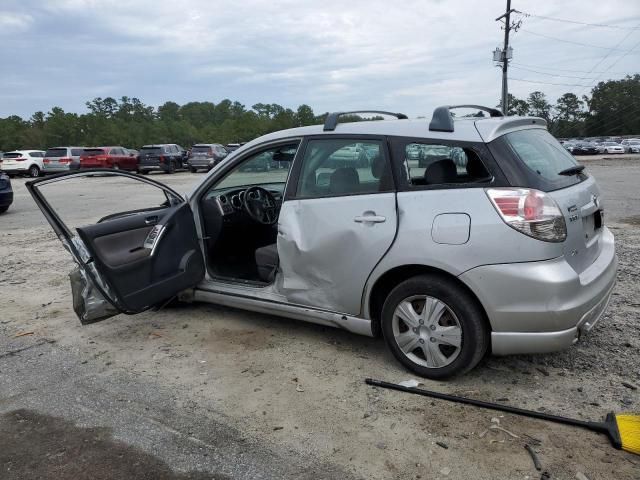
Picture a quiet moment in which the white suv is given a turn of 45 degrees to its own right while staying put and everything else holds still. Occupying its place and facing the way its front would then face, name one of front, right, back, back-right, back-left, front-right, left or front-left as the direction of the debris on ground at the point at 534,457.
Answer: right

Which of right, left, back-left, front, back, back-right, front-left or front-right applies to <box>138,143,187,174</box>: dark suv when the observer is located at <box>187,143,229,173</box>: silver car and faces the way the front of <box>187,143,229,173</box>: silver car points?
back-left

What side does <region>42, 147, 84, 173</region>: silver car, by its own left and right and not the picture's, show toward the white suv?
left

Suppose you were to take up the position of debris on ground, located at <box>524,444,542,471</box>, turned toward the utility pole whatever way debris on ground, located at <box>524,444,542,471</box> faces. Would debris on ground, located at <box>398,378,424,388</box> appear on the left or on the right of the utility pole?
left

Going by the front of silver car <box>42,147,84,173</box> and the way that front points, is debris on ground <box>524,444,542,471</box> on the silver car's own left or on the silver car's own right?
on the silver car's own right

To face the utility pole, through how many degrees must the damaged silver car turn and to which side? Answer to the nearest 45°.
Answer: approximately 45° to its right

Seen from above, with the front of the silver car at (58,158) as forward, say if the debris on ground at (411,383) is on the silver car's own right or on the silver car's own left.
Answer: on the silver car's own right

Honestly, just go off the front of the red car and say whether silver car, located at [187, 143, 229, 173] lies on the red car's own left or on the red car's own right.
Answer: on the red car's own right

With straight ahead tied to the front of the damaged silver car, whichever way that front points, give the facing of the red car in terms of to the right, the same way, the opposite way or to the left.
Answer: to the right

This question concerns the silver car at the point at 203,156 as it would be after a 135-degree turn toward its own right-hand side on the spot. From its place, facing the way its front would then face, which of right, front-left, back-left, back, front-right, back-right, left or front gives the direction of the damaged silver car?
front

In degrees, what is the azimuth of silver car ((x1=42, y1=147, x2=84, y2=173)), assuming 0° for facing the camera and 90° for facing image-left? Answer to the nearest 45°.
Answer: approximately 225°

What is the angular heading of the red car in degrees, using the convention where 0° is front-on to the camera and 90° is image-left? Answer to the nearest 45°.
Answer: approximately 225°
